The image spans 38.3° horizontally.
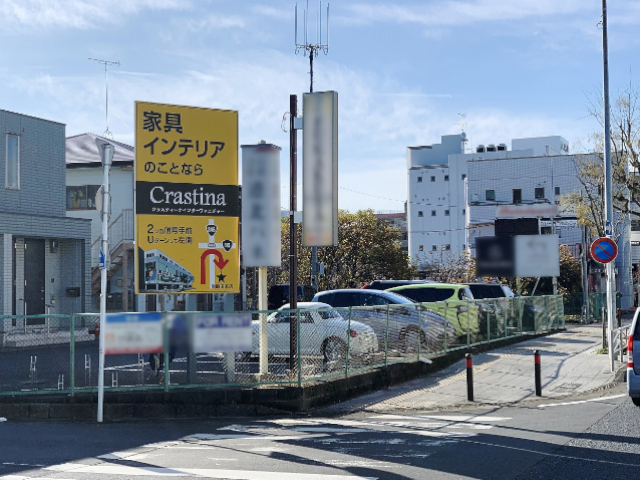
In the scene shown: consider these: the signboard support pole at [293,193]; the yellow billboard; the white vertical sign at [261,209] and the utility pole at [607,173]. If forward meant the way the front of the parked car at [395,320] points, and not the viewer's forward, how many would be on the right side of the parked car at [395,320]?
3

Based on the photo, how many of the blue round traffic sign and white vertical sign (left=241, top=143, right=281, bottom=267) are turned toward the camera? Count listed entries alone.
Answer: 2

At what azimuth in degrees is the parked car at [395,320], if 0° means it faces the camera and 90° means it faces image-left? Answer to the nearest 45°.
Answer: approximately 315°

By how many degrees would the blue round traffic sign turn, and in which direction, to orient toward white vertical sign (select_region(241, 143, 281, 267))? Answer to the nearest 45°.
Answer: approximately 45° to its right
